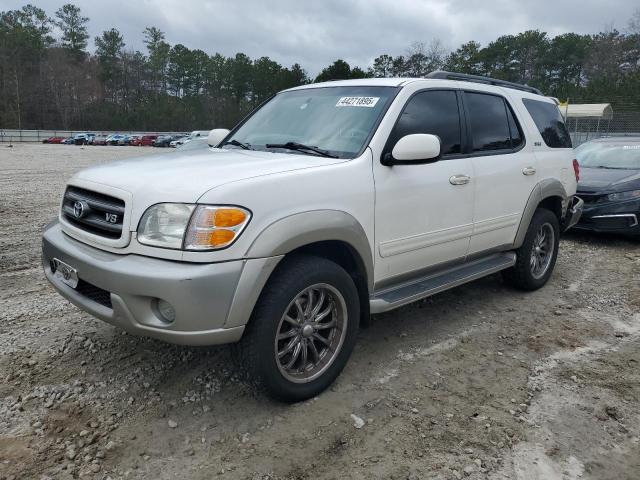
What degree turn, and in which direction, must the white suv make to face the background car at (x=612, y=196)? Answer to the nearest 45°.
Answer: approximately 180°

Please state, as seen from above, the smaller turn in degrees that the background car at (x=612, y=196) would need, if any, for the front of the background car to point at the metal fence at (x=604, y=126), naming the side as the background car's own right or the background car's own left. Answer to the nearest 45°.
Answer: approximately 135° to the background car's own right

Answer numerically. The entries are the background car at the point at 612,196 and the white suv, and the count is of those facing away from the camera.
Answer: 0

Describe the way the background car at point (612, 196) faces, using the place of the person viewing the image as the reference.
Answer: facing the viewer and to the left of the viewer

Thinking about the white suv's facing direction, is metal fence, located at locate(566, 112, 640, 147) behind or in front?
behind

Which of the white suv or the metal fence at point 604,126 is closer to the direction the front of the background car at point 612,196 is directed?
the white suv
